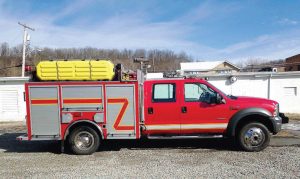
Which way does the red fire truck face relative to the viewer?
to the viewer's right

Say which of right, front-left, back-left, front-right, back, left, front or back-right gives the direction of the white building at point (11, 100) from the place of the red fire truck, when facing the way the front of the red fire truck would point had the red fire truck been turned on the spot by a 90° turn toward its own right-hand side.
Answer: back-right
